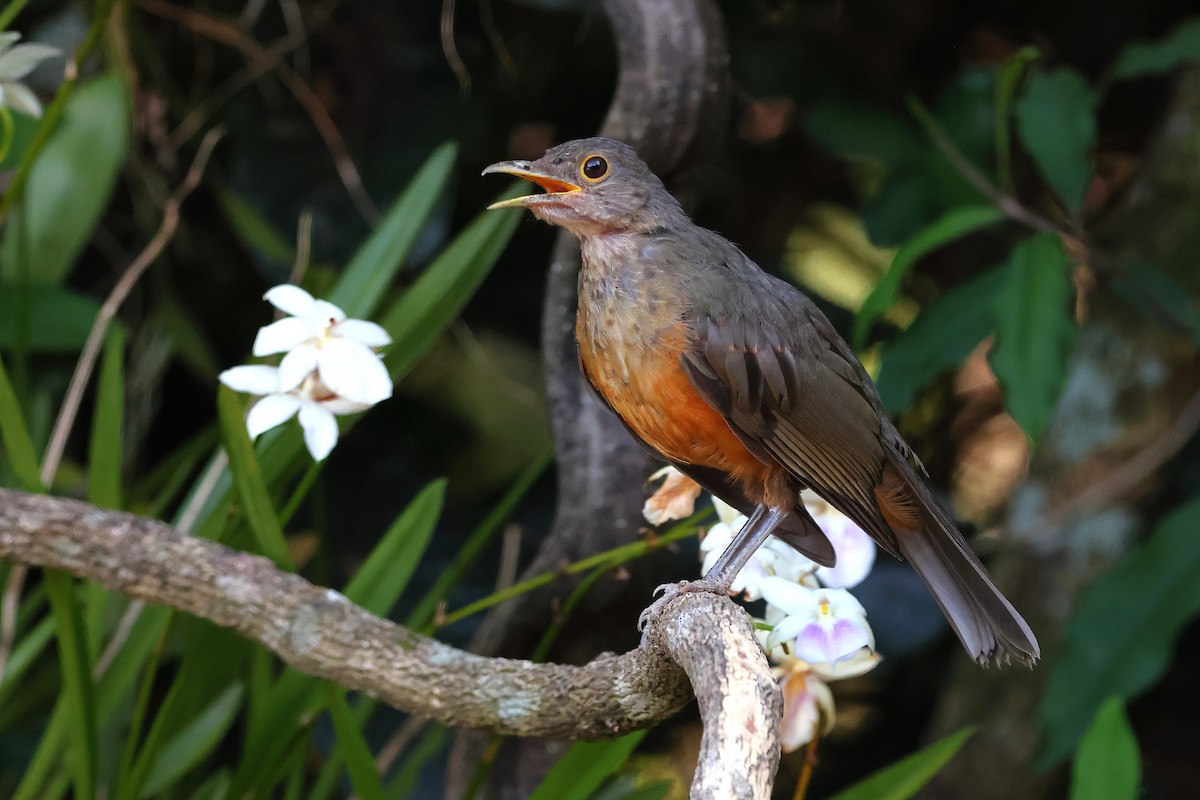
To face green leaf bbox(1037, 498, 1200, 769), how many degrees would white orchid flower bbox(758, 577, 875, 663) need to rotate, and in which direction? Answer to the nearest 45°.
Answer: approximately 135° to its left

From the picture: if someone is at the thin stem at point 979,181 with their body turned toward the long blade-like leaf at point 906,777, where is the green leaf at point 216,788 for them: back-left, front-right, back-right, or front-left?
front-right

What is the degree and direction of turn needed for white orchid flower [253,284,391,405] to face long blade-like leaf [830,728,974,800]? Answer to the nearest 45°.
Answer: approximately 90° to its left

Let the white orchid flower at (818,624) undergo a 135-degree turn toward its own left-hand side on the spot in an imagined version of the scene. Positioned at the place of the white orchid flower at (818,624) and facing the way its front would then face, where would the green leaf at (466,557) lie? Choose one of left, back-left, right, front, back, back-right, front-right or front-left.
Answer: left

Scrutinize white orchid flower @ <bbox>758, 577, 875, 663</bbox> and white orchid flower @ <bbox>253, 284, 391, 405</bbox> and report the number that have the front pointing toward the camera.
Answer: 2

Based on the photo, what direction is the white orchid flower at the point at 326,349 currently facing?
toward the camera

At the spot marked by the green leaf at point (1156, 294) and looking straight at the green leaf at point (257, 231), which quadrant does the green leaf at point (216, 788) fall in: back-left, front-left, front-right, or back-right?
front-left

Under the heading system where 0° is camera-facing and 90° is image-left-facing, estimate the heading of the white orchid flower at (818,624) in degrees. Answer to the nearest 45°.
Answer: approximately 0°
